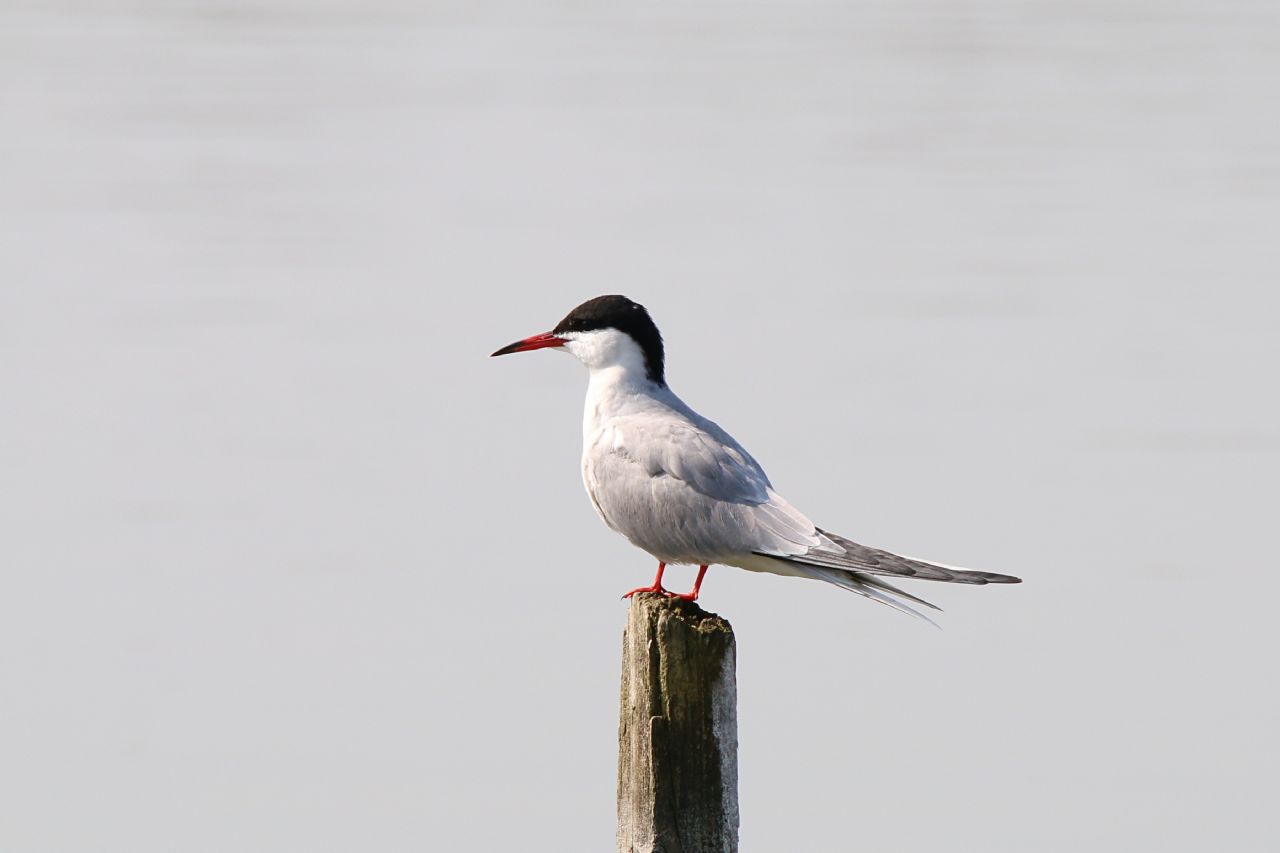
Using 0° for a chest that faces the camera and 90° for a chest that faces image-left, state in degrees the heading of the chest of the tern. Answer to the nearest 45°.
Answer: approximately 90°
